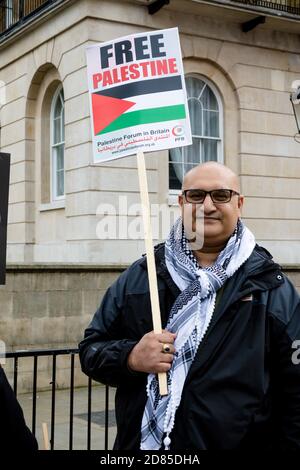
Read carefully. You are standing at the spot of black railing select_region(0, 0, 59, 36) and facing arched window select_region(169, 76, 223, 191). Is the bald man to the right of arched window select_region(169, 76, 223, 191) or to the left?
right

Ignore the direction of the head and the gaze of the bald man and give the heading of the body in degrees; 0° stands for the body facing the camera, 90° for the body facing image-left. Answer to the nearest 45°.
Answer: approximately 0°

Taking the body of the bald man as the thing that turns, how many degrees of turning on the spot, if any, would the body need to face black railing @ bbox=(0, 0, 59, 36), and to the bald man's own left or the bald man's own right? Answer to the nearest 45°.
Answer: approximately 180°

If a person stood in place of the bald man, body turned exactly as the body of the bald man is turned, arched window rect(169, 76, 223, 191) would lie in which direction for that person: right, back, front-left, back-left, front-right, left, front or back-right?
back
